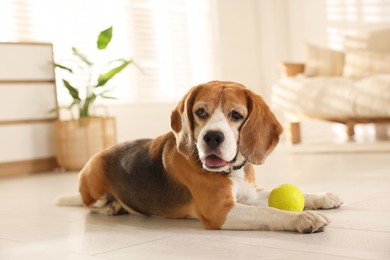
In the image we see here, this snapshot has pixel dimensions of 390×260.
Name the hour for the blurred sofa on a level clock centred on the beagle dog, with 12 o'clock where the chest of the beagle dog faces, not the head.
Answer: The blurred sofa is roughly at 8 o'clock from the beagle dog.

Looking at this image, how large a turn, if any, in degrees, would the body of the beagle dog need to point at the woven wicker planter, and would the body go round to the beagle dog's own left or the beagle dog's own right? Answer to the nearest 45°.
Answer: approximately 135° to the beagle dog's own left

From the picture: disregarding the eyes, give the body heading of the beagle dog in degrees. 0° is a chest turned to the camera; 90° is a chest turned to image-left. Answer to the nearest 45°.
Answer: approximately 315°

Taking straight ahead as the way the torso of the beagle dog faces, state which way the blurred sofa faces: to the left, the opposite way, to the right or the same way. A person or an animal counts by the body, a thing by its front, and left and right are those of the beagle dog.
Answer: to the right

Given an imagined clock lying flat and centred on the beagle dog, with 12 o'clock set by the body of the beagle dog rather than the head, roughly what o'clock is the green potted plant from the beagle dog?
The green potted plant is roughly at 7 o'clock from the beagle dog.

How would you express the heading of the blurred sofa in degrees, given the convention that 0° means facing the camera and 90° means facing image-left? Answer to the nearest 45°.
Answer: approximately 45°
